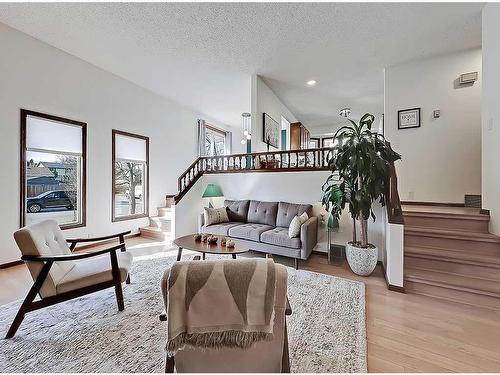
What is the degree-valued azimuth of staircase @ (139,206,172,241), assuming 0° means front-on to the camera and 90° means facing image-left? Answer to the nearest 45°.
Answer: approximately 45°

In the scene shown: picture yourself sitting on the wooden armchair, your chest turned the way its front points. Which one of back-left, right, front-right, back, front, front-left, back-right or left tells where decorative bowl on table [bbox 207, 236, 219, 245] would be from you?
front

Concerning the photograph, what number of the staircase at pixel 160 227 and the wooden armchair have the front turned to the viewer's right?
1

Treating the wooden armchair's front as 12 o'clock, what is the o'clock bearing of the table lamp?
The table lamp is roughly at 11 o'clock from the wooden armchair.

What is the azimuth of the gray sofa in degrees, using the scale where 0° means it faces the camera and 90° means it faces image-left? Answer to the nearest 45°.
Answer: approximately 45°

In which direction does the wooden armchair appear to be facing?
to the viewer's right

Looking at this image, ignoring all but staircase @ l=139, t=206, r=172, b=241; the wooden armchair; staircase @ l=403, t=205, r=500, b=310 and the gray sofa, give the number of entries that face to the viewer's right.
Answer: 1

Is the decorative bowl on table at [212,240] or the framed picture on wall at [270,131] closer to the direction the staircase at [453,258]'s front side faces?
the decorative bowl on table

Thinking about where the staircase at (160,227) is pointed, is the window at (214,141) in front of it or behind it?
behind

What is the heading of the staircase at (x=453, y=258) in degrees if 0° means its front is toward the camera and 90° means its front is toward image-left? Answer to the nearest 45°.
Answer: approximately 0°

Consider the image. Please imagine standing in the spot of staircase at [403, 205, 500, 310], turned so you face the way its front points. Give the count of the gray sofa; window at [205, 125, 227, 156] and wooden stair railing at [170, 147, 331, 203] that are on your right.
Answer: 3

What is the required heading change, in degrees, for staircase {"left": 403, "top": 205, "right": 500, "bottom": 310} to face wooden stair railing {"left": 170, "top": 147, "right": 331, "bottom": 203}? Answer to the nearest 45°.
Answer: approximately 90° to its right

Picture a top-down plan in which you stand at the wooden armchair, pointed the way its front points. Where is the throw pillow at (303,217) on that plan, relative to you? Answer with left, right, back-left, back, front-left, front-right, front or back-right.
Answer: front
